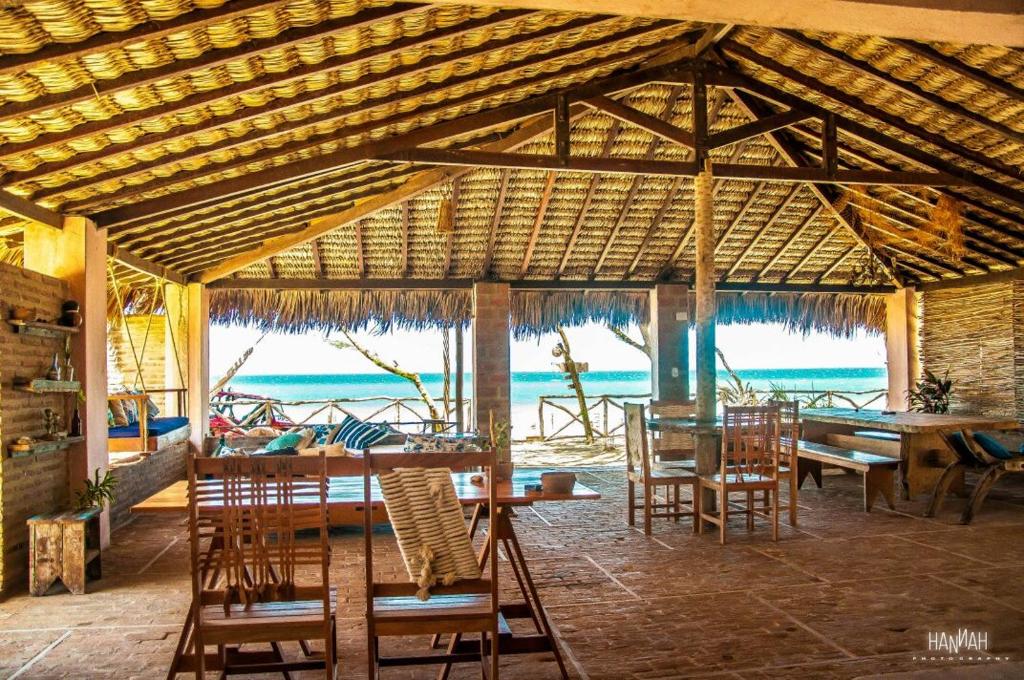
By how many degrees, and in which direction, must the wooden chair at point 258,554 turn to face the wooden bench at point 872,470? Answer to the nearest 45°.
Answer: approximately 45° to its right

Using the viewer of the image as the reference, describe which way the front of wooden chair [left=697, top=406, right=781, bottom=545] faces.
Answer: facing away from the viewer and to the left of the viewer

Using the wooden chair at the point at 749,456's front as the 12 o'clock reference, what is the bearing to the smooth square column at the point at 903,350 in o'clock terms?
The smooth square column is roughly at 2 o'clock from the wooden chair.

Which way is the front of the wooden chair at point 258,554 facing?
away from the camera

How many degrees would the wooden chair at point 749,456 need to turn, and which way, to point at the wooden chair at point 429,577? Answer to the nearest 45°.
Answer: approximately 135° to its left

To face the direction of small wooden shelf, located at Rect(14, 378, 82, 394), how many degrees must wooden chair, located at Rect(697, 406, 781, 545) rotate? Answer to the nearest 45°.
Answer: approximately 90° to its left

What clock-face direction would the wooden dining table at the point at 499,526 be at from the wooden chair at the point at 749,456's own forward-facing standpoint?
The wooden dining table is roughly at 8 o'clock from the wooden chair.
